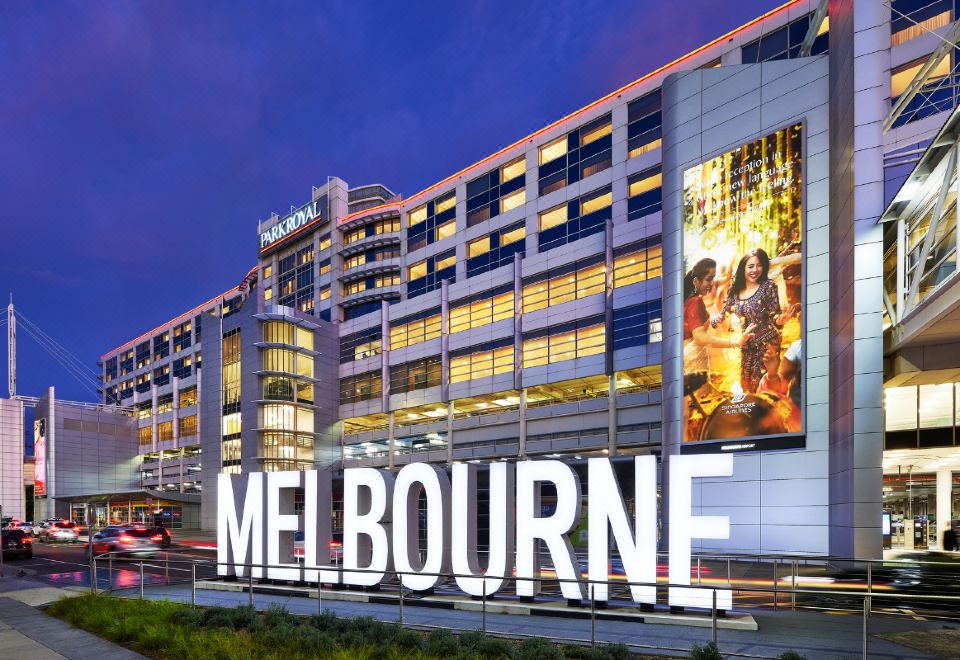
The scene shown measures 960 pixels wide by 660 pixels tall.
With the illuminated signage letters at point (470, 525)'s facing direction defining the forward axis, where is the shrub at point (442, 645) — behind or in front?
in front

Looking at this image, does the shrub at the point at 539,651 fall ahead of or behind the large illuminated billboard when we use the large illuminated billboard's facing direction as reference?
ahead

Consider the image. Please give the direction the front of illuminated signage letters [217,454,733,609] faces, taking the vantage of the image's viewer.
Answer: facing the viewer and to the left of the viewer

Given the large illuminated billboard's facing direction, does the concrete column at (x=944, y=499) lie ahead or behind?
behind

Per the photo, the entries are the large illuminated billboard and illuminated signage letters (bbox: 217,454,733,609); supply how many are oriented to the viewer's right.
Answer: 0
